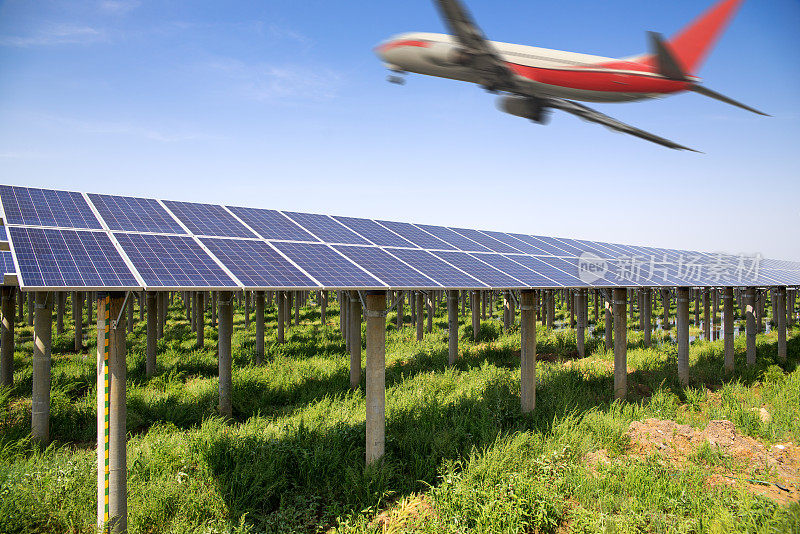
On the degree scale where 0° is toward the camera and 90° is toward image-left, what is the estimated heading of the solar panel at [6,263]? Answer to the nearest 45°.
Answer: approximately 315°

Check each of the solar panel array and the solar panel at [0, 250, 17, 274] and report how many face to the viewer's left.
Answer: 0

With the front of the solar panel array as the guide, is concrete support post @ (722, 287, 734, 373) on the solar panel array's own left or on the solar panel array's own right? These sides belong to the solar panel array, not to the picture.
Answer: on the solar panel array's own left

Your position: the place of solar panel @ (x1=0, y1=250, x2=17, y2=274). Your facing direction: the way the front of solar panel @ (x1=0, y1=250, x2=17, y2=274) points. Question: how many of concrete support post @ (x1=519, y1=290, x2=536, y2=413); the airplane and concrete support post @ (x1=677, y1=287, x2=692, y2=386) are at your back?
0

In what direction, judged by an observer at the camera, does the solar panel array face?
facing the viewer and to the right of the viewer
